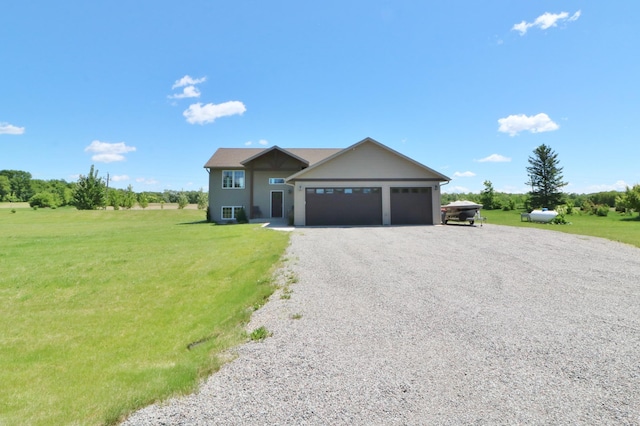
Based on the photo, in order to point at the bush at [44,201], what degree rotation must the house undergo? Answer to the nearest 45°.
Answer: approximately 135° to its right

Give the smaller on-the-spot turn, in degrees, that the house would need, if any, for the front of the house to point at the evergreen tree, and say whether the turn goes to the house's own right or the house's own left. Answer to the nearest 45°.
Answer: approximately 135° to the house's own left

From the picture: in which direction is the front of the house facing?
toward the camera

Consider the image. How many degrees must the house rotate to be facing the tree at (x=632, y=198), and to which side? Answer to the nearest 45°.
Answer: approximately 90° to its left

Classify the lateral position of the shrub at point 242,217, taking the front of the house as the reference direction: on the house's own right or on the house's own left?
on the house's own right

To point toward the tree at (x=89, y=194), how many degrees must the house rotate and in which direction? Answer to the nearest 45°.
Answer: approximately 135° to its right

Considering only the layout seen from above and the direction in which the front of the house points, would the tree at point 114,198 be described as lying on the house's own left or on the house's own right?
on the house's own right

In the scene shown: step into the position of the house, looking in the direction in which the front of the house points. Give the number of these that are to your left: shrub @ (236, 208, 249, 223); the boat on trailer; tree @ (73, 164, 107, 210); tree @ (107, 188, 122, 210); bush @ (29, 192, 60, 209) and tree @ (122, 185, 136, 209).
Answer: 1

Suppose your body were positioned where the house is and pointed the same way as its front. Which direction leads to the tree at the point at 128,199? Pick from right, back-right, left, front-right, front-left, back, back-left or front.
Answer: back-right
